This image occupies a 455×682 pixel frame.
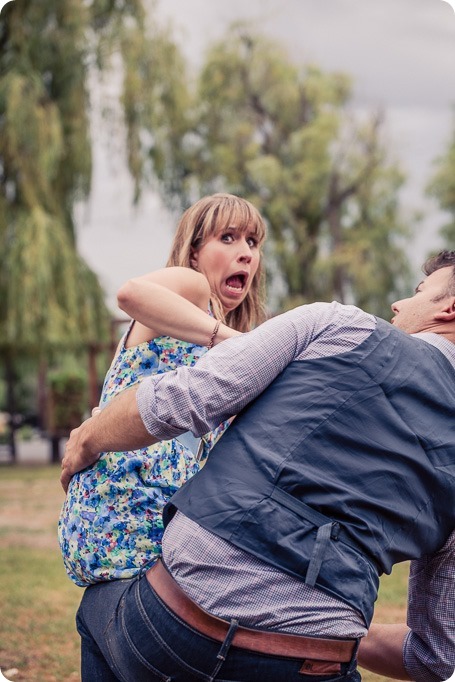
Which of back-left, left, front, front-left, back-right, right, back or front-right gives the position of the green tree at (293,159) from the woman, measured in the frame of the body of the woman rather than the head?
left

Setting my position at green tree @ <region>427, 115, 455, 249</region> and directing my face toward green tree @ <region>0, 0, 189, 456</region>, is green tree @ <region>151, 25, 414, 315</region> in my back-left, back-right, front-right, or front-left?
front-right

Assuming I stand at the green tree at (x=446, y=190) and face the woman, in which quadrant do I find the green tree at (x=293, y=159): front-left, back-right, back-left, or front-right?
front-right

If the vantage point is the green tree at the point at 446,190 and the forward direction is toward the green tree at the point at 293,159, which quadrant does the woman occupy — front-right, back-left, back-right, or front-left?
front-left

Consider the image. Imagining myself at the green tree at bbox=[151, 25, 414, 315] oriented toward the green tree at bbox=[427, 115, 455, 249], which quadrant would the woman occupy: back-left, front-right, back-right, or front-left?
back-right

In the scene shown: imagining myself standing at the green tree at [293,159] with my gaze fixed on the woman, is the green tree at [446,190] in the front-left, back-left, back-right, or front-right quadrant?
back-left

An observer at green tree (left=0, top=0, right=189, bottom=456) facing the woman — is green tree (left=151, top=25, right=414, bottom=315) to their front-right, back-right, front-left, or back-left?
back-left
